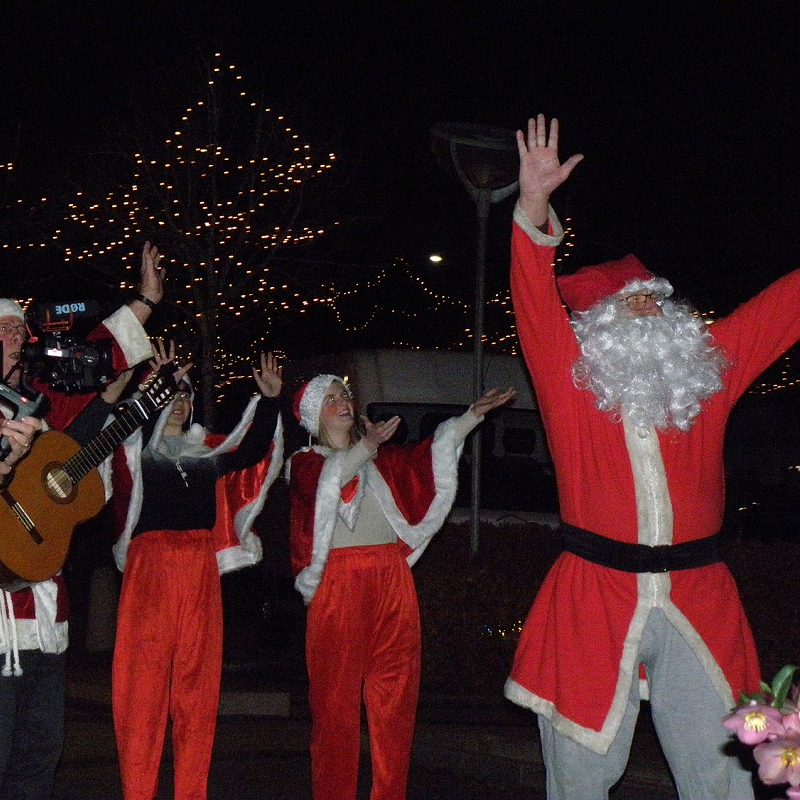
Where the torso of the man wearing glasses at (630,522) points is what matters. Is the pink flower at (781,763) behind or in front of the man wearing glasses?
in front

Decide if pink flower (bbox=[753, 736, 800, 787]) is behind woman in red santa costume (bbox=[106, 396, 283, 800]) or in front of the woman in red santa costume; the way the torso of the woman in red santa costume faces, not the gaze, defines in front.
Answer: in front

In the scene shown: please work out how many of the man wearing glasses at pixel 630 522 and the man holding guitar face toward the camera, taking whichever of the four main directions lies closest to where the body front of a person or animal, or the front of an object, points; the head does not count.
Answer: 2

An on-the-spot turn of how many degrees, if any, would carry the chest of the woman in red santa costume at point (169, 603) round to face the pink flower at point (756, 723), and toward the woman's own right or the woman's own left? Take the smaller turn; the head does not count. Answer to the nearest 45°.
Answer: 0° — they already face it

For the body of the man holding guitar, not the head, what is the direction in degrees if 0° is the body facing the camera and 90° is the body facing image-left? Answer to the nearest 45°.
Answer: approximately 0°

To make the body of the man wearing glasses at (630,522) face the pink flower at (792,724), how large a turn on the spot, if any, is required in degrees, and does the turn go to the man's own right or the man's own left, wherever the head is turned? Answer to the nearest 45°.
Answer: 0° — they already face it

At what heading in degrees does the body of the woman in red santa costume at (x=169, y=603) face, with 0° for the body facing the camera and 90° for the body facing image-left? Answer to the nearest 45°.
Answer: approximately 0°

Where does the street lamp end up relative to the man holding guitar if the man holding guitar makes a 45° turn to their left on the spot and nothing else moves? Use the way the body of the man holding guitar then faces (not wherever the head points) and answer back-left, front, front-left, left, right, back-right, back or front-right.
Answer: left

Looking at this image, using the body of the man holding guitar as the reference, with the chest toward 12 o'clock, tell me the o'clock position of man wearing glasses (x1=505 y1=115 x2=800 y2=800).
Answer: The man wearing glasses is roughly at 10 o'clock from the man holding guitar.

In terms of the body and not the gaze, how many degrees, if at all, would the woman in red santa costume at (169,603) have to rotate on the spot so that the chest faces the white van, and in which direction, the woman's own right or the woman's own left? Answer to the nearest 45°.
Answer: approximately 135° to the woman's own left
